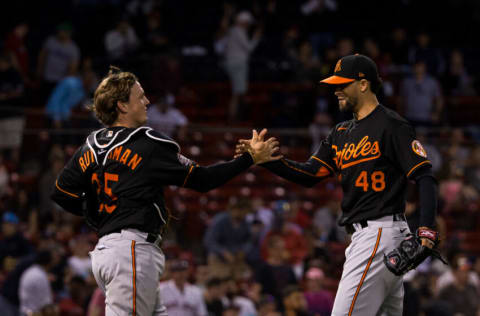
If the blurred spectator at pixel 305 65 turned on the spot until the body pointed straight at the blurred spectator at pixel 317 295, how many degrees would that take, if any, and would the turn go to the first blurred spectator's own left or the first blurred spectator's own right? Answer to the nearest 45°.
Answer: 0° — they already face them

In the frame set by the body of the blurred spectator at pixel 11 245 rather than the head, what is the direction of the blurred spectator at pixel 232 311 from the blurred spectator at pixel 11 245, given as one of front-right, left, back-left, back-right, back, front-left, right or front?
front-left

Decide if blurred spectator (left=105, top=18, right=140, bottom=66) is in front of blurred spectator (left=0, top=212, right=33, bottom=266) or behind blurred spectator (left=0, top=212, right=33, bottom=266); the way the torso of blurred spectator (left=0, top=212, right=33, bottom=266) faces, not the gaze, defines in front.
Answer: behind

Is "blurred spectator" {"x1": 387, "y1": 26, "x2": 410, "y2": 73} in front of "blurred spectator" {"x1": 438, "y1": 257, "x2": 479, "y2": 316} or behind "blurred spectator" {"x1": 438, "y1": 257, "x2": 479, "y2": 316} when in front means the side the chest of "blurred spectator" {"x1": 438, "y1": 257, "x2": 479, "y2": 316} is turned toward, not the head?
behind

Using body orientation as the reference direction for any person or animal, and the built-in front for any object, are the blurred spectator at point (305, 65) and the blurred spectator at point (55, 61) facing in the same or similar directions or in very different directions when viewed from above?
same or similar directions

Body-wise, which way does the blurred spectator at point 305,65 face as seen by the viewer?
toward the camera

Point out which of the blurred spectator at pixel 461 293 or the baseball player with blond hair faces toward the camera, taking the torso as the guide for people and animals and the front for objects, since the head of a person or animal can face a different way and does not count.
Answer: the blurred spectator

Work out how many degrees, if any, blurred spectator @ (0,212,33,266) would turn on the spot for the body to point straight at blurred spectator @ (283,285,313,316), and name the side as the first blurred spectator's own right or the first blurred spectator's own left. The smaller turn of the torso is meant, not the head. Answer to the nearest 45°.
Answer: approximately 45° to the first blurred spectator's own left

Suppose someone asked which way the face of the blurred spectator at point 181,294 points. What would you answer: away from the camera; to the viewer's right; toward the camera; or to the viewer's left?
toward the camera

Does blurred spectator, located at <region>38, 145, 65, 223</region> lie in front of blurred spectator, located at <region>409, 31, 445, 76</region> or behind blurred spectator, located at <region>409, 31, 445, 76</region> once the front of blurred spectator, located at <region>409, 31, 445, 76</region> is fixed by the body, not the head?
in front

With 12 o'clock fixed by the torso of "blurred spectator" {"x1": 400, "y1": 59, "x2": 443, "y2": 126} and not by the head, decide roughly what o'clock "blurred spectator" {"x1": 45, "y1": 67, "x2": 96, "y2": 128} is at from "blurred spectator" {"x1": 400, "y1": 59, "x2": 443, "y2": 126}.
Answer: "blurred spectator" {"x1": 45, "y1": 67, "x2": 96, "y2": 128} is roughly at 2 o'clock from "blurred spectator" {"x1": 400, "y1": 59, "x2": 443, "y2": 126}.

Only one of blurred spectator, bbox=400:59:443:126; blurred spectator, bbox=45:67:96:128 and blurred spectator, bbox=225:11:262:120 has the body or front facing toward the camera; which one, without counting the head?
blurred spectator, bbox=400:59:443:126

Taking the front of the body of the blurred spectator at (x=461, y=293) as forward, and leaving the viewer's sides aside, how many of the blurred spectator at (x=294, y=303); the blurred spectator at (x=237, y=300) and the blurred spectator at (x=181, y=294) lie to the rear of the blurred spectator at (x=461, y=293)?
0

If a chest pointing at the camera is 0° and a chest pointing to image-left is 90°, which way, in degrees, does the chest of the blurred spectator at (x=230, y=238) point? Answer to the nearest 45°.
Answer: approximately 315°

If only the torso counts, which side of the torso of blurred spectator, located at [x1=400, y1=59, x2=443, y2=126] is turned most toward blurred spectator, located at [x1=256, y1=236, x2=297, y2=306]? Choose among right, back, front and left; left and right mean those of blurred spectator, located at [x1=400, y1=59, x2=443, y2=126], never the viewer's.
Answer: front
